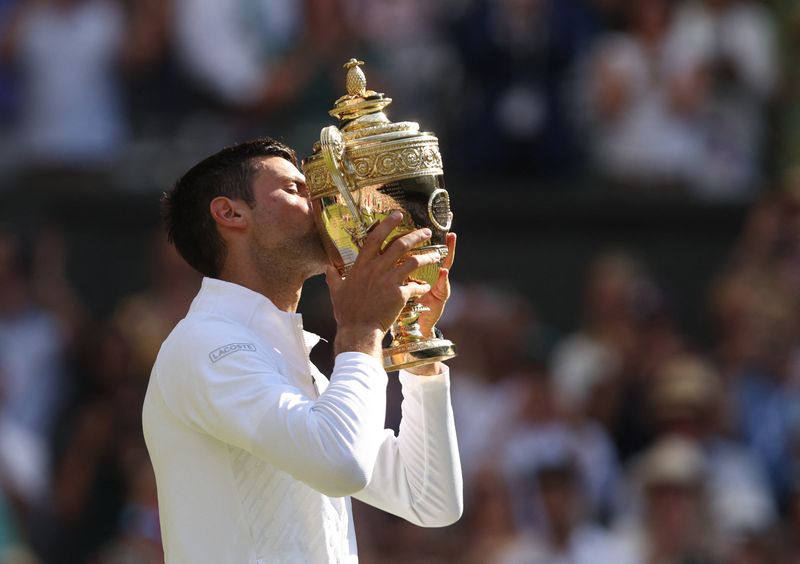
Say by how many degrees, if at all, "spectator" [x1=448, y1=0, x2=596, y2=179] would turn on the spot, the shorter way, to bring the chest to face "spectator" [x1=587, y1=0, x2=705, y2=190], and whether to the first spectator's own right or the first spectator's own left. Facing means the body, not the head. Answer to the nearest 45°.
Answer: approximately 90° to the first spectator's own left

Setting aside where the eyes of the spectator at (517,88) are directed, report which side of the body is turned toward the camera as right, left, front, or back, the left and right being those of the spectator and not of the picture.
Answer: front

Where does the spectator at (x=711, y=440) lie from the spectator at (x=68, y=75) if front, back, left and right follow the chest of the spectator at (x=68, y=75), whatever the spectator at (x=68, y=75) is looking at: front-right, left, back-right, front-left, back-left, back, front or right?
front-left

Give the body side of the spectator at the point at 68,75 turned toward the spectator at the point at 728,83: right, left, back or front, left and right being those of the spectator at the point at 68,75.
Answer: left

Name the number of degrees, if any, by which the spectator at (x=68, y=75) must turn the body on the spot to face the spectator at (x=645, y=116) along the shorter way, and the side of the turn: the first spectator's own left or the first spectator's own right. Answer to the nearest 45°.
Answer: approximately 90° to the first spectator's own left

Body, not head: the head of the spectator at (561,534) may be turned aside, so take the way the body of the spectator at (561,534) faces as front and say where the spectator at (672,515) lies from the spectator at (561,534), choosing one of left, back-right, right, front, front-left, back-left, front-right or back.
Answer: left

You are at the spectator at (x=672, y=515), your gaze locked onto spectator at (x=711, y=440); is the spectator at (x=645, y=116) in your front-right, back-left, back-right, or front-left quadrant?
front-left

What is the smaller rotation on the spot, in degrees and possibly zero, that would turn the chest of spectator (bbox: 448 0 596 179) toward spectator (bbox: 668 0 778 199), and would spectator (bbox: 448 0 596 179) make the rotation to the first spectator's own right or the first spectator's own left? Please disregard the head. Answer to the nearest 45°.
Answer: approximately 90° to the first spectator's own left

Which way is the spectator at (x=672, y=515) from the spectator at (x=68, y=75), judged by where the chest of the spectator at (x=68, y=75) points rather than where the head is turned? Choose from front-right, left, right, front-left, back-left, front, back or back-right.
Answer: front-left
